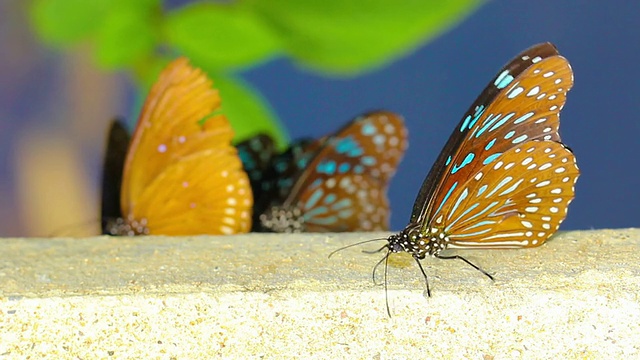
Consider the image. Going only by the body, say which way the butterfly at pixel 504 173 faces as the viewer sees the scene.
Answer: to the viewer's left

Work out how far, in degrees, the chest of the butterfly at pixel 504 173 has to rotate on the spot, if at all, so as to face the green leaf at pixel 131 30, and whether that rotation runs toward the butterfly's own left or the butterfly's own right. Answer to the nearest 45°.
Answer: approximately 45° to the butterfly's own right

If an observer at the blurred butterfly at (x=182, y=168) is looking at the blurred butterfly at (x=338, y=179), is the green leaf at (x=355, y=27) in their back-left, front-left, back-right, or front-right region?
front-left

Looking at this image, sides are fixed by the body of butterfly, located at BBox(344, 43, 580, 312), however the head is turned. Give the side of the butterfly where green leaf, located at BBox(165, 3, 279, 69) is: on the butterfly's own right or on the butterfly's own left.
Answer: on the butterfly's own right

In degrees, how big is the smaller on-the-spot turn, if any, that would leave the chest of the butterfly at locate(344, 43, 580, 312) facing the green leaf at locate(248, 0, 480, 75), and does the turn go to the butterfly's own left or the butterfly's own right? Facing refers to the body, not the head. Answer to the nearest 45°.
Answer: approximately 90° to the butterfly's own right

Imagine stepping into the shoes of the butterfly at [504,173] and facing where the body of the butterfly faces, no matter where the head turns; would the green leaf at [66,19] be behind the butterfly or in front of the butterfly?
in front

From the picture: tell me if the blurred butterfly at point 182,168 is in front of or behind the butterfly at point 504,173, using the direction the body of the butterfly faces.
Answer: in front

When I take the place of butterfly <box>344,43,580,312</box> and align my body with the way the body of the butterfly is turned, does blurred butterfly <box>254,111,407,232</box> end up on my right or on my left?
on my right

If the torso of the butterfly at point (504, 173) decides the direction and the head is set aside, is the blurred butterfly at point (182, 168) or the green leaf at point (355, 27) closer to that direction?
the blurred butterfly
